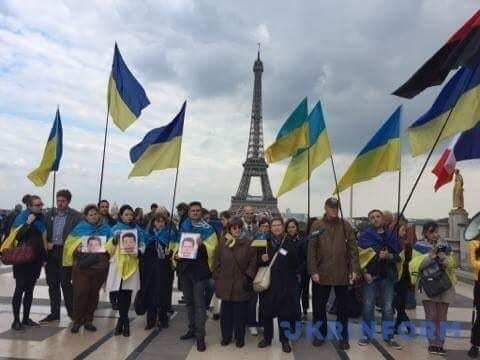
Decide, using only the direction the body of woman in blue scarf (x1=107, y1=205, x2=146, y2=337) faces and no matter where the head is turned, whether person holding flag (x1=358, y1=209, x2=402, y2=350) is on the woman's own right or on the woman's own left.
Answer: on the woman's own left

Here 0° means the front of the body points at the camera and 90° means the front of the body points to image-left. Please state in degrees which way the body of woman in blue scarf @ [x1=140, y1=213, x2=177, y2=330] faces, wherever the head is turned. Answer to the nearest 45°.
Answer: approximately 0°

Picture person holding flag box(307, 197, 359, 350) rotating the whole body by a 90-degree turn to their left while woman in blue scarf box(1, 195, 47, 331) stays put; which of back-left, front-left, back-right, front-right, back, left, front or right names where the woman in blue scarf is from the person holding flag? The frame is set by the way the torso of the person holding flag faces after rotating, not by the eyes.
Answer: back

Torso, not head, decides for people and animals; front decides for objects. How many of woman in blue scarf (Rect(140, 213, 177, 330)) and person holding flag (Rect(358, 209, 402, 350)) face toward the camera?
2

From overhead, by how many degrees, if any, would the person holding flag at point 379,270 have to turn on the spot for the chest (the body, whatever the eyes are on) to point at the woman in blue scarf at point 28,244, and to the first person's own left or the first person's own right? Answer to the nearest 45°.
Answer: approximately 90° to the first person's own right

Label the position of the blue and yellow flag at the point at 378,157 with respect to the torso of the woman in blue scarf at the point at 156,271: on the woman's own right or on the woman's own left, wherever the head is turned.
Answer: on the woman's own left

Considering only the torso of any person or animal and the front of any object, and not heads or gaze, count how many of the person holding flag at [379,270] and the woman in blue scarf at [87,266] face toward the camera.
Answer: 2

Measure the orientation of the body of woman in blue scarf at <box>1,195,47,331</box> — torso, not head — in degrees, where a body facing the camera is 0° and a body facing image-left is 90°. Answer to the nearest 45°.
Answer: approximately 315°
